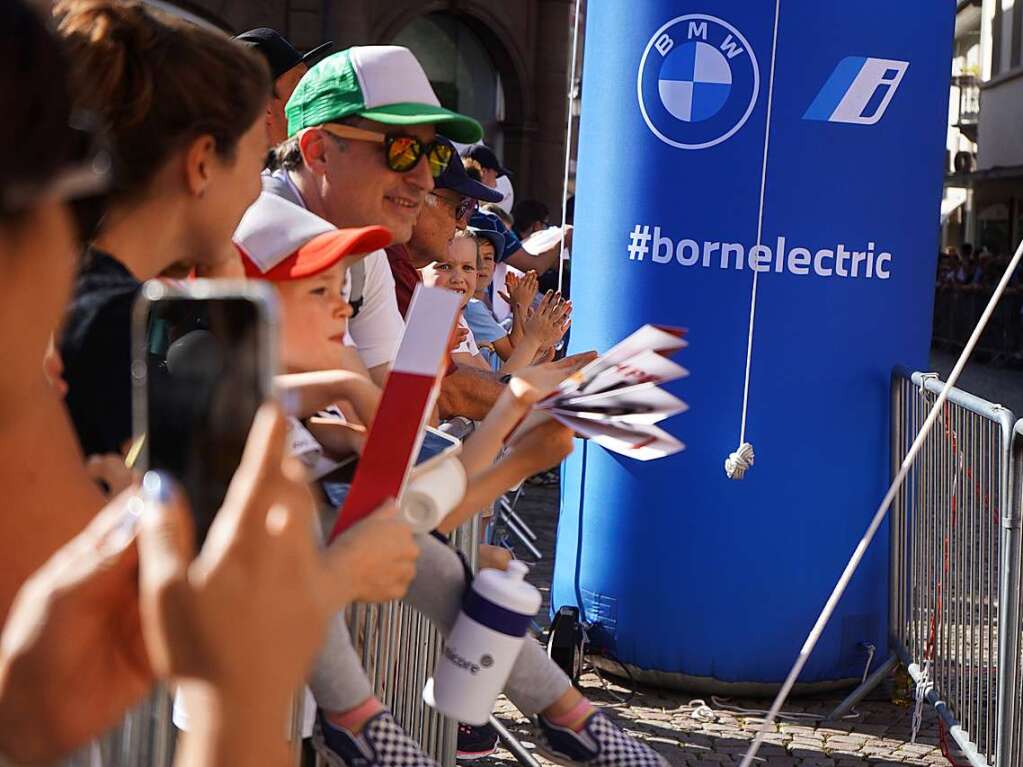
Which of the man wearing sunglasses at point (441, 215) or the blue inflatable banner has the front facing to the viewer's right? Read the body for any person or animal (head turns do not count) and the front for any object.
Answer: the man wearing sunglasses

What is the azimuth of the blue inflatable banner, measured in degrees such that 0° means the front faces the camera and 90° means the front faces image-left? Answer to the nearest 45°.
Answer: approximately 0°

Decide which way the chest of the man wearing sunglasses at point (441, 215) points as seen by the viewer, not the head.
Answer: to the viewer's right

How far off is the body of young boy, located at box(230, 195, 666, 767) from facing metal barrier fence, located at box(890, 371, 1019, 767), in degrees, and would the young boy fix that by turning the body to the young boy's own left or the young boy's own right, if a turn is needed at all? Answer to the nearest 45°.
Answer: approximately 45° to the young boy's own left

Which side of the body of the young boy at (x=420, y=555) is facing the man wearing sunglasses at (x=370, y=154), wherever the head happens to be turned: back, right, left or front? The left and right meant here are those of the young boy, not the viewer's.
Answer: left

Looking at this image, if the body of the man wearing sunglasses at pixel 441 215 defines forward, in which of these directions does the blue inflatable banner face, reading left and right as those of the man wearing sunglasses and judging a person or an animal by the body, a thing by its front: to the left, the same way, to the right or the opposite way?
to the right

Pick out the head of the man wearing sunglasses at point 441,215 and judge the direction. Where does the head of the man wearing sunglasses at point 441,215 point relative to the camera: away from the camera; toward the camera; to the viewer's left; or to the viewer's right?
to the viewer's right

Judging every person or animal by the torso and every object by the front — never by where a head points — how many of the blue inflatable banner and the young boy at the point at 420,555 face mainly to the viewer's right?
1

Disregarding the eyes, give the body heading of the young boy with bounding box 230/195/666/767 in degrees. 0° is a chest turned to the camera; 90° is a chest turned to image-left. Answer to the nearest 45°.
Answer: approximately 270°

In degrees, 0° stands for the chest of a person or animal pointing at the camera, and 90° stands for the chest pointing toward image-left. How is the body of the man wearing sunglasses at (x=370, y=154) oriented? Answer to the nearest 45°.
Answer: approximately 315°
